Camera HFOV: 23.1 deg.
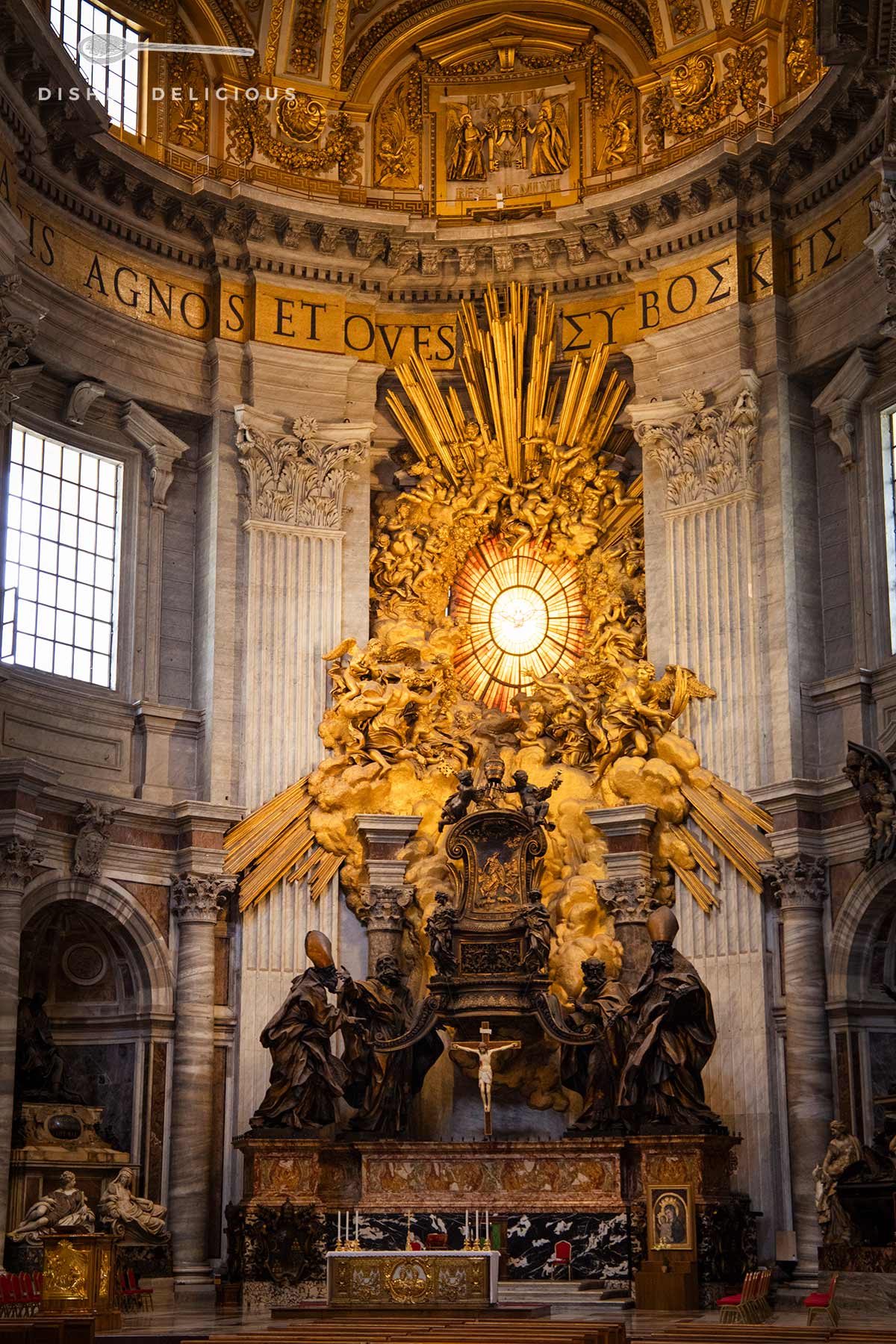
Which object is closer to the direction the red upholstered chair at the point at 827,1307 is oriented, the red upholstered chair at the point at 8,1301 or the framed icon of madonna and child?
the red upholstered chair

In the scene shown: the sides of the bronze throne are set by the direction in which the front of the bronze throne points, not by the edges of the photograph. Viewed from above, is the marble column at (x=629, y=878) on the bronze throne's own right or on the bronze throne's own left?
on the bronze throne's own left

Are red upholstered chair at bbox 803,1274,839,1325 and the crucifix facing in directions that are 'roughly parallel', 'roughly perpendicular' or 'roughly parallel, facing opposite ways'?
roughly perpendicular

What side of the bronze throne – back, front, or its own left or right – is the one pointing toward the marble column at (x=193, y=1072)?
right

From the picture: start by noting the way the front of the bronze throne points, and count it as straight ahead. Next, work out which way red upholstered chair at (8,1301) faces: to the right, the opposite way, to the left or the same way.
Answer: to the left

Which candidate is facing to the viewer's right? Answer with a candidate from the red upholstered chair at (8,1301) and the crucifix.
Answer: the red upholstered chair

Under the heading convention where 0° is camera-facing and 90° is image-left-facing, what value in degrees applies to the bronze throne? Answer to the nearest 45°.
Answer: approximately 0°

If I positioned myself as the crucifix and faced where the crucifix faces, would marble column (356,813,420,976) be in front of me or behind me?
behind

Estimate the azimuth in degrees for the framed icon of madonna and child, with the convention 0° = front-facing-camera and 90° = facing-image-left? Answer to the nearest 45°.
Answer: approximately 0°

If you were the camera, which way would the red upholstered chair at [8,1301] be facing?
facing to the right of the viewer

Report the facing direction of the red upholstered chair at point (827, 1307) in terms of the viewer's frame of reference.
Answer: facing to the left of the viewer
